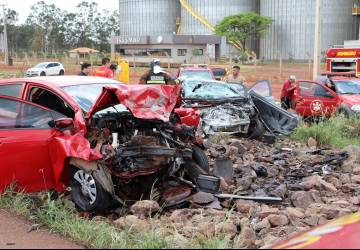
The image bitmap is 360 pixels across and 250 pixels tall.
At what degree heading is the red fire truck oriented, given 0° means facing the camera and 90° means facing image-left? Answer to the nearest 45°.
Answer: approximately 180°

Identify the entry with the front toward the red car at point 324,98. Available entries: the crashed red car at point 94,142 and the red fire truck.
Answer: the red fire truck

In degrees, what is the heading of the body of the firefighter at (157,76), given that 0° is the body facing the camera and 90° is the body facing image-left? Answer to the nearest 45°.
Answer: approximately 0°

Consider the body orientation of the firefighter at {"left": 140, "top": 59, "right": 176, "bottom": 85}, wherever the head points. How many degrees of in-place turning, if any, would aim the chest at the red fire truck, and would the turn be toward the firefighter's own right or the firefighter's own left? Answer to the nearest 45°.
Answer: approximately 135° to the firefighter's own left

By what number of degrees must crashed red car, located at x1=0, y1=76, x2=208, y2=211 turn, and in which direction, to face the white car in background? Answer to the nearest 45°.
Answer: approximately 135° to its left

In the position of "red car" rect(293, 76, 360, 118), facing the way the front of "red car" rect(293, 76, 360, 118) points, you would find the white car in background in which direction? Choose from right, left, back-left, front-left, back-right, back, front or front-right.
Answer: back
